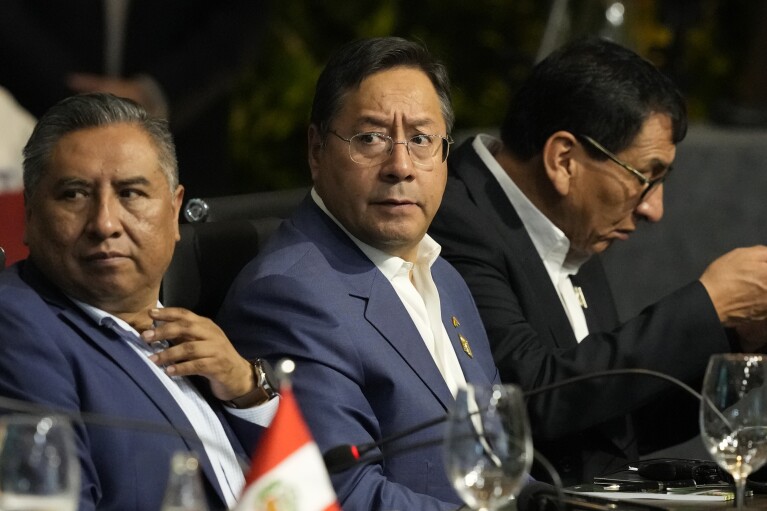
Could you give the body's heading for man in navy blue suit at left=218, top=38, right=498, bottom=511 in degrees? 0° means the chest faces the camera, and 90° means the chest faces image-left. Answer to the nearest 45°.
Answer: approximately 315°

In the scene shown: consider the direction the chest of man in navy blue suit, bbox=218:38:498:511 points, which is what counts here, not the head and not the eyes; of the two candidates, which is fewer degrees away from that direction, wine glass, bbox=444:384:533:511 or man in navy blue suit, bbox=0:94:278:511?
the wine glass

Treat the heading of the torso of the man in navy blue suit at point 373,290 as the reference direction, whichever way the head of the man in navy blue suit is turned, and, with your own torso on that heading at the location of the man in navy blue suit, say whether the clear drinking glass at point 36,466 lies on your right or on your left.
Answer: on your right

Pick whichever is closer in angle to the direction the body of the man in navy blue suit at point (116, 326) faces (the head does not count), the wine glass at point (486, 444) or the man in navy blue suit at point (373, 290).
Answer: the wine glass

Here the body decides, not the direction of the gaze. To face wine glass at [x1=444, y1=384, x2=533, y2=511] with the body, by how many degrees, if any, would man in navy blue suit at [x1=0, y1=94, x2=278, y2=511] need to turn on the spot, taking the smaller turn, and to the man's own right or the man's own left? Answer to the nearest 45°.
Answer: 0° — they already face it

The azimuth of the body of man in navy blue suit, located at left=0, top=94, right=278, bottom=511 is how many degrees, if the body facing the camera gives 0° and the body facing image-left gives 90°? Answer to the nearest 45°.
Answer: approximately 315°
